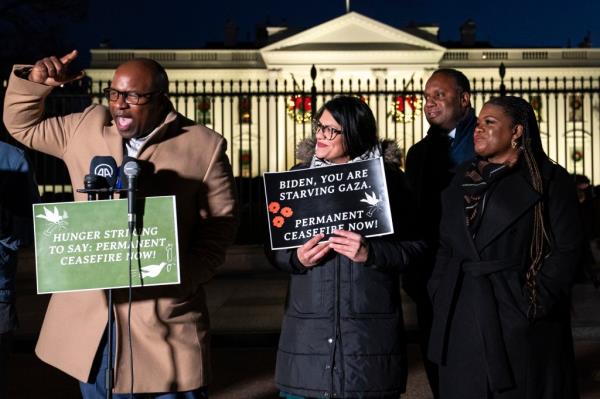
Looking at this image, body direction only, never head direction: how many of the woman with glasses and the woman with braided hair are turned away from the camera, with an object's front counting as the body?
0

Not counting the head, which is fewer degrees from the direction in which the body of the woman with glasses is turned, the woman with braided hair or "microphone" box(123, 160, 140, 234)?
the microphone

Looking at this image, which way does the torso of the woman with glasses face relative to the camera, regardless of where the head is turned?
toward the camera

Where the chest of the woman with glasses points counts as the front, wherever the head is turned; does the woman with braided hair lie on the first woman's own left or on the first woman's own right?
on the first woman's own left

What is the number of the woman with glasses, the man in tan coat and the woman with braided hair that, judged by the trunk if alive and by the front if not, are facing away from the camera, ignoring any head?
0

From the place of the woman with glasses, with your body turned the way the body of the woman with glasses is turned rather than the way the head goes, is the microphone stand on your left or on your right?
on your right

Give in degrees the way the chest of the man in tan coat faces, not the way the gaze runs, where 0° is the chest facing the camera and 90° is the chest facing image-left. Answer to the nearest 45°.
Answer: approximately 45°

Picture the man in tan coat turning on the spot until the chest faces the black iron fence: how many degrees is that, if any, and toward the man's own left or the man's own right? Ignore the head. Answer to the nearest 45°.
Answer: approximately 135° to the man's own right

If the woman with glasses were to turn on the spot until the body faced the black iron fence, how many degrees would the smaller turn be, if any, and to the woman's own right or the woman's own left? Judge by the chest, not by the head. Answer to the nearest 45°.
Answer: approximately 180°

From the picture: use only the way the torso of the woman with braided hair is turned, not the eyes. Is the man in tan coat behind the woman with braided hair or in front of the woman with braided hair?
in front

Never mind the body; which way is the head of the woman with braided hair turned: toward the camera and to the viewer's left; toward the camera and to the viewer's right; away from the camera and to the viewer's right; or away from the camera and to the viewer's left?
toward the camera and to the viewer's left

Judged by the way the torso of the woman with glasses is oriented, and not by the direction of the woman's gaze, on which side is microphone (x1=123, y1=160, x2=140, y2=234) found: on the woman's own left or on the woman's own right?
on the woman's own right

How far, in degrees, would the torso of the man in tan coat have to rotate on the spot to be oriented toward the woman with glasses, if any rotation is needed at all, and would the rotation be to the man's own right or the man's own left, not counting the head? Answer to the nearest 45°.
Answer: approximately 135° to the man's own left
